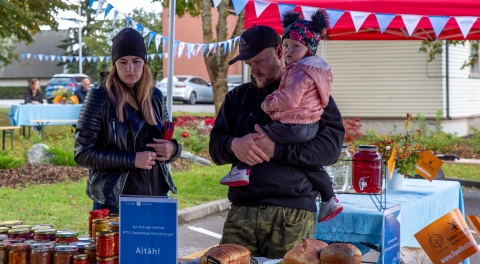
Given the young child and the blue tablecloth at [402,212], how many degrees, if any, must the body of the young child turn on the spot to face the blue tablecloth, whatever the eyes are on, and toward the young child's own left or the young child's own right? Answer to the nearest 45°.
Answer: approximately 135° to the young child's own right

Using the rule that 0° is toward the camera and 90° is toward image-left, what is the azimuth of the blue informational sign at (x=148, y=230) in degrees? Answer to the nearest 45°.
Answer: approximately 0°

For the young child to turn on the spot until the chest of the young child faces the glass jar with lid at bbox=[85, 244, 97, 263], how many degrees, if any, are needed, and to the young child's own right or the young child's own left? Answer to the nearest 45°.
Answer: approximately 45° to the young child's own left

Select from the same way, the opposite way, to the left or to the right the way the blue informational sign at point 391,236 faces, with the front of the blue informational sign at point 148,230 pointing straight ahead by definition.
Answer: to the right

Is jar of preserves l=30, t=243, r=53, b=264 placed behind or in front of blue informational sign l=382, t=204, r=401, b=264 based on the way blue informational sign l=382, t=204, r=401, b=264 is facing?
in front

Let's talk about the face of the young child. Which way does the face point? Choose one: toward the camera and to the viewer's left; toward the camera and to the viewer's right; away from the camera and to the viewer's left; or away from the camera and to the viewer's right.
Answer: toward the camera and to the viewer's left

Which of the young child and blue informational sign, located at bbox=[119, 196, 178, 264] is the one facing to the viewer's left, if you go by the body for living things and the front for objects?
the young child

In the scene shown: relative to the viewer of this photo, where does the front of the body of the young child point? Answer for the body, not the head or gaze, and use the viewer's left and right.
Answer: facing to the left of the viewer

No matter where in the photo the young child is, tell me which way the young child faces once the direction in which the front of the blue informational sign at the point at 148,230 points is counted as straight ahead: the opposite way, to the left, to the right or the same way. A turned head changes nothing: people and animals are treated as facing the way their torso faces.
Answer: to the right
